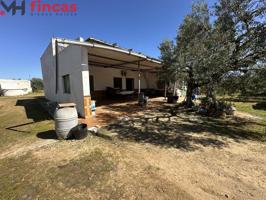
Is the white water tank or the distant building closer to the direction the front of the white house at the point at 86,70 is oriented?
the white water tank

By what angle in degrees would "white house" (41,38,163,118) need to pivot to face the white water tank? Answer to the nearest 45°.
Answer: approximately 45° to its right

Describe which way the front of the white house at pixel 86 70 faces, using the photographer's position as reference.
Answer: facing the viewer and to the right of the viewer

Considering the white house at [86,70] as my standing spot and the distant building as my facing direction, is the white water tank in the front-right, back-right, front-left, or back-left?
back-left

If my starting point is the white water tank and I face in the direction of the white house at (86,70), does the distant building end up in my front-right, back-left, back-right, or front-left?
front-left

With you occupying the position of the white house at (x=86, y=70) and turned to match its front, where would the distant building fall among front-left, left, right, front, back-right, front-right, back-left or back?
back
